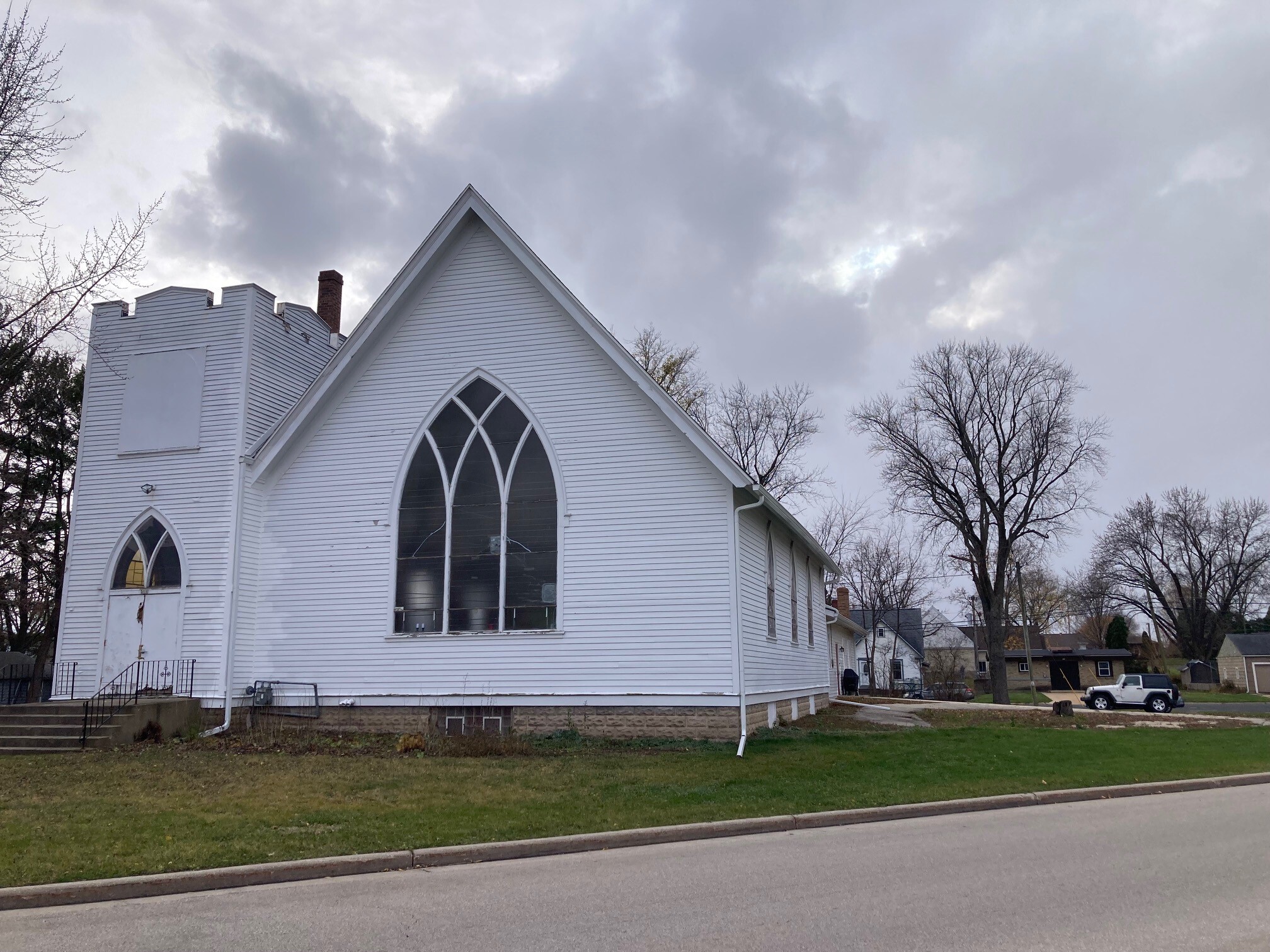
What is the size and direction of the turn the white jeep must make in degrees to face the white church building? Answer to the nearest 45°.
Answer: approximately 45° to its left

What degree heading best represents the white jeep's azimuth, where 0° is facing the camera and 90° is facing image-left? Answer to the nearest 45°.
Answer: approximately 90°

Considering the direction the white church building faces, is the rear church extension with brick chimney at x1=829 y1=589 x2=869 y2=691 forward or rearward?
rearward

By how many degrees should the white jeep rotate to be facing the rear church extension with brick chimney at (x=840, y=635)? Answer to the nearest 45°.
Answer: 0° — it already faces it

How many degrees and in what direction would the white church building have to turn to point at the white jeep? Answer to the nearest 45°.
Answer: approximately 135° to its left

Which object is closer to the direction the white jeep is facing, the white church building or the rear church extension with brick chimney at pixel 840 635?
the rear church extension with brick chimney

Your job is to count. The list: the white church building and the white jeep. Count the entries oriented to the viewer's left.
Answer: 1
